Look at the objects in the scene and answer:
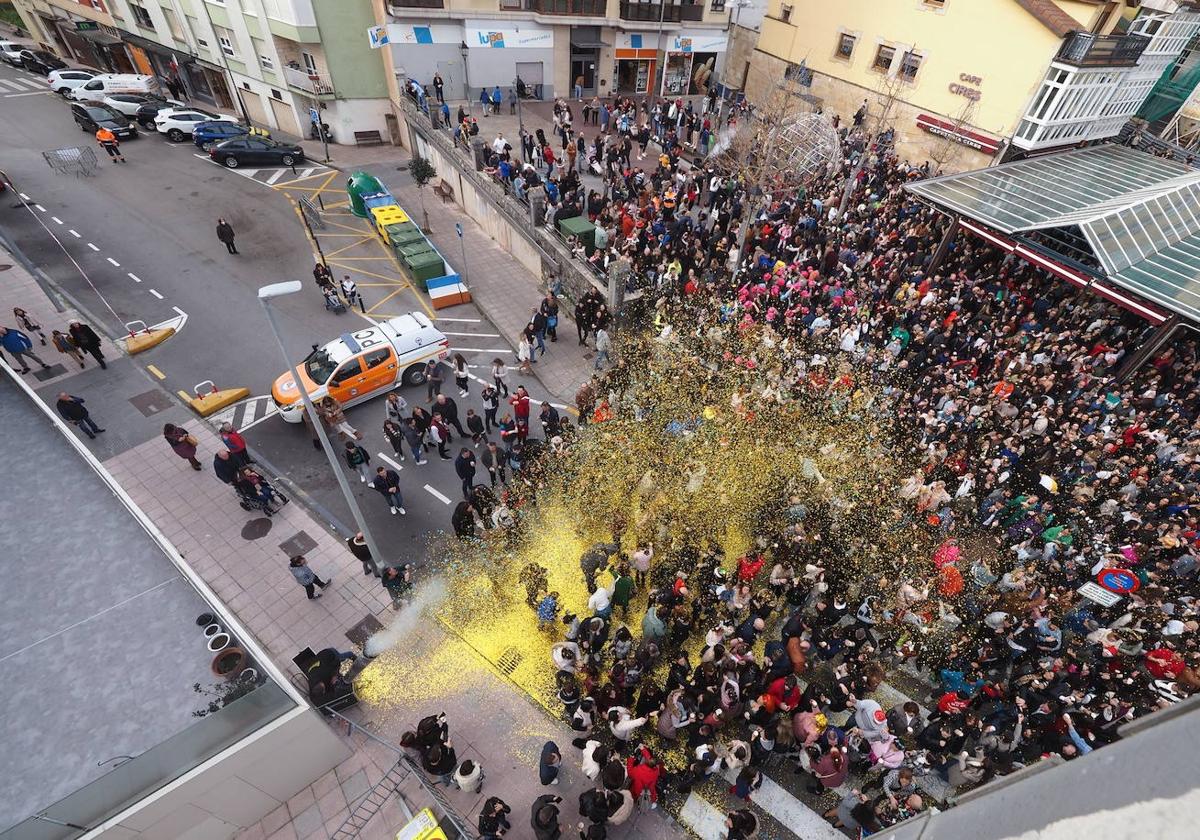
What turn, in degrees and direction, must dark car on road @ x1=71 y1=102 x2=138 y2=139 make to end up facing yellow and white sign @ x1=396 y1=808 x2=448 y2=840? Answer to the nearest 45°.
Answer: approximately 45° to its right

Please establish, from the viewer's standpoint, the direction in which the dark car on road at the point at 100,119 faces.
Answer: facing the viewer and to the right of the viewer

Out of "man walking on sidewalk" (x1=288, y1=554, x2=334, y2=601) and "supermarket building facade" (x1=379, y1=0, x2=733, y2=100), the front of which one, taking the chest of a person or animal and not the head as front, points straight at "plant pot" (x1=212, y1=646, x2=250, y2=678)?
the supermarket building facade

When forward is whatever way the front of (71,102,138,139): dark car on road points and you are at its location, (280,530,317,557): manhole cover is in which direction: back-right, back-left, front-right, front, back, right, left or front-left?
front-right

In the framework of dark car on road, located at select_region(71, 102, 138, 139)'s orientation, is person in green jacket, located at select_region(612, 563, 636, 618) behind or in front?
in front

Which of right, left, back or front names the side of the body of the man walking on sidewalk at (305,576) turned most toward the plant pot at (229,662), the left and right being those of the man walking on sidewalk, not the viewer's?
right

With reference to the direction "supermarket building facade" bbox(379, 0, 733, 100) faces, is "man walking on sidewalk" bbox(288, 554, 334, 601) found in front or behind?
in front

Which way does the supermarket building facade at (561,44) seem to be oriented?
toward the camera

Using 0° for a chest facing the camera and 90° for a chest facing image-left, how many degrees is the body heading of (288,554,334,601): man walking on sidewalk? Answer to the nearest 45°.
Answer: approximately 270°

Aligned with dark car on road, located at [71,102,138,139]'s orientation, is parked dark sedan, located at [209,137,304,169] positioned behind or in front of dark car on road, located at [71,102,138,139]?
in front

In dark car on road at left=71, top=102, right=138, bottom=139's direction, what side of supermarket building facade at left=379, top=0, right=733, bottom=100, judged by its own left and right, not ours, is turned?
right
